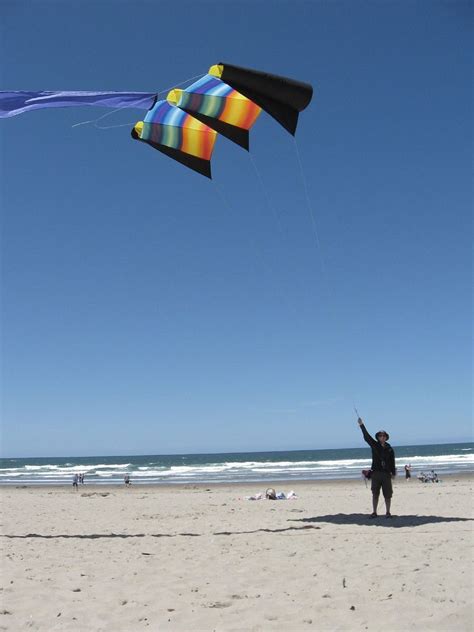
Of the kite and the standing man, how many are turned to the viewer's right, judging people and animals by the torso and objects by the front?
1

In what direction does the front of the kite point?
to the viewer's right

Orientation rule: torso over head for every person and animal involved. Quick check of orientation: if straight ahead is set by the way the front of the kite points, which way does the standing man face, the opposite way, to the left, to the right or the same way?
to the right

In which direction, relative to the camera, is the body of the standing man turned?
toward the camera

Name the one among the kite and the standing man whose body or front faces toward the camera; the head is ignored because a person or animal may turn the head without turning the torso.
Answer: the standing man
